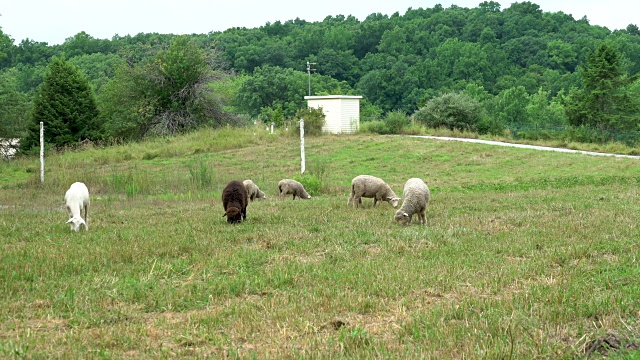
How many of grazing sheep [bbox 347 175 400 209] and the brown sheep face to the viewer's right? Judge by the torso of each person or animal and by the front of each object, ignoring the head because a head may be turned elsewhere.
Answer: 1

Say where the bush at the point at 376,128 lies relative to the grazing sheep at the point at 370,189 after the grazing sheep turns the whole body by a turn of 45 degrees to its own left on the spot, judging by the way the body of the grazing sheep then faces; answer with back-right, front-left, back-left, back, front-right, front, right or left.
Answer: front-left

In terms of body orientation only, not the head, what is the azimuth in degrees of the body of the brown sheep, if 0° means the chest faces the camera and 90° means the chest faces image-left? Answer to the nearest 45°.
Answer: approximately 0°

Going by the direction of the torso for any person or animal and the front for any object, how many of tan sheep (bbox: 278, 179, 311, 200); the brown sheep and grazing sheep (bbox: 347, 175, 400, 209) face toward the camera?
1

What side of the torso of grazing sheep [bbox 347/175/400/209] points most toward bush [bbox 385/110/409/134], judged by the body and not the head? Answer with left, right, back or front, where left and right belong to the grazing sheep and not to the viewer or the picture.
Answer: left

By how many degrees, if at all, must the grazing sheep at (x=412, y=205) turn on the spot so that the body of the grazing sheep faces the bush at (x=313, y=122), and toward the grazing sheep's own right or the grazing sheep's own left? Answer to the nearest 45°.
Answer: approximately 135° to the grazing sheep's own right

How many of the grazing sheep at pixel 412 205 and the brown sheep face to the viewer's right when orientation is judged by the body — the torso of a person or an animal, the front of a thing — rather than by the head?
0

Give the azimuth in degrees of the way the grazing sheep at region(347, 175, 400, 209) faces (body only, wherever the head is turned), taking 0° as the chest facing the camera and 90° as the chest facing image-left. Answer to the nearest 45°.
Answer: approximately 270°

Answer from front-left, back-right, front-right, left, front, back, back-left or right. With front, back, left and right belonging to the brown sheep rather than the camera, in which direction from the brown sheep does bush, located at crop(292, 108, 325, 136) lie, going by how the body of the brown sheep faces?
back

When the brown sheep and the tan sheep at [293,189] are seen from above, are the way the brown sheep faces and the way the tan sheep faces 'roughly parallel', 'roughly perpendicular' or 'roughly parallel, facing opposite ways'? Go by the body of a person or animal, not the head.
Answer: roughly perpendicular

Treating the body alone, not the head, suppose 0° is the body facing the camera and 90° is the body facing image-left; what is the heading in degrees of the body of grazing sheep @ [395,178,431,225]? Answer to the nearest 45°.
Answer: approximately 45°
